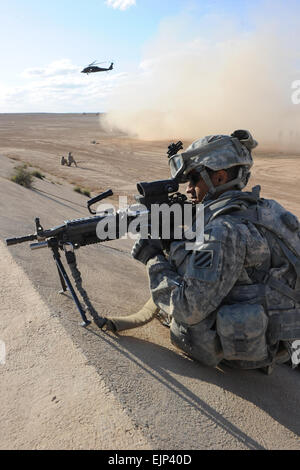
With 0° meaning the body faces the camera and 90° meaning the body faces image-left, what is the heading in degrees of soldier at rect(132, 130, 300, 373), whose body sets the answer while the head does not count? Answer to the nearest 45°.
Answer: approximately 90°

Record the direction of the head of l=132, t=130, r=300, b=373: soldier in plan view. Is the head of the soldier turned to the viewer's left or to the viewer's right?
to the viewer's left
